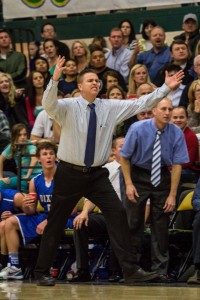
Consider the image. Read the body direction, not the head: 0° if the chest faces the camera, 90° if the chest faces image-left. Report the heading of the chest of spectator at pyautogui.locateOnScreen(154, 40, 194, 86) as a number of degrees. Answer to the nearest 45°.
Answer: approximately 0°

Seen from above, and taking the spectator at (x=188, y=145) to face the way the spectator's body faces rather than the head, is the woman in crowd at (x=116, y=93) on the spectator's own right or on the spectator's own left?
on the spectator's own right

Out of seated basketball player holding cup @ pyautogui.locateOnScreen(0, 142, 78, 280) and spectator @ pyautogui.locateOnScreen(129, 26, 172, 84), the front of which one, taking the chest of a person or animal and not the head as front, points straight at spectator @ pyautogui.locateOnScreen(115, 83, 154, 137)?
spectator @ pyautogui.locateOnScreen(129, 26, 172, 84)

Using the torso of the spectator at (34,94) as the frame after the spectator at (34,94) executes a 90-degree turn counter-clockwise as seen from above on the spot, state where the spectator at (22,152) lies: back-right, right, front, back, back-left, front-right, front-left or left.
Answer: back-right

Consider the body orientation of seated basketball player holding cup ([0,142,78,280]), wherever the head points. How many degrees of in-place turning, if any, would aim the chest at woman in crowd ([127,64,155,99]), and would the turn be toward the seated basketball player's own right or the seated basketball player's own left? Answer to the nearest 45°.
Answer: approximately 135° to the seated basketball player's own left

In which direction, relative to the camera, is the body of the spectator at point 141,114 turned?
toward the camera

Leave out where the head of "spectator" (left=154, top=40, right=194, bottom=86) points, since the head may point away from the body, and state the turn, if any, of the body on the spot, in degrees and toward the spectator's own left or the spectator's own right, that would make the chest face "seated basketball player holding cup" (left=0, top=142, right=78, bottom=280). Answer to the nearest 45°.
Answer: approximately 45° to the spectator's own right

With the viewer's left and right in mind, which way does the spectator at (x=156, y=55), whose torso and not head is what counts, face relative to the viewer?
facing the viewer

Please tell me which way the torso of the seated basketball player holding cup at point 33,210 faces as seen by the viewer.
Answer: toward the camera
